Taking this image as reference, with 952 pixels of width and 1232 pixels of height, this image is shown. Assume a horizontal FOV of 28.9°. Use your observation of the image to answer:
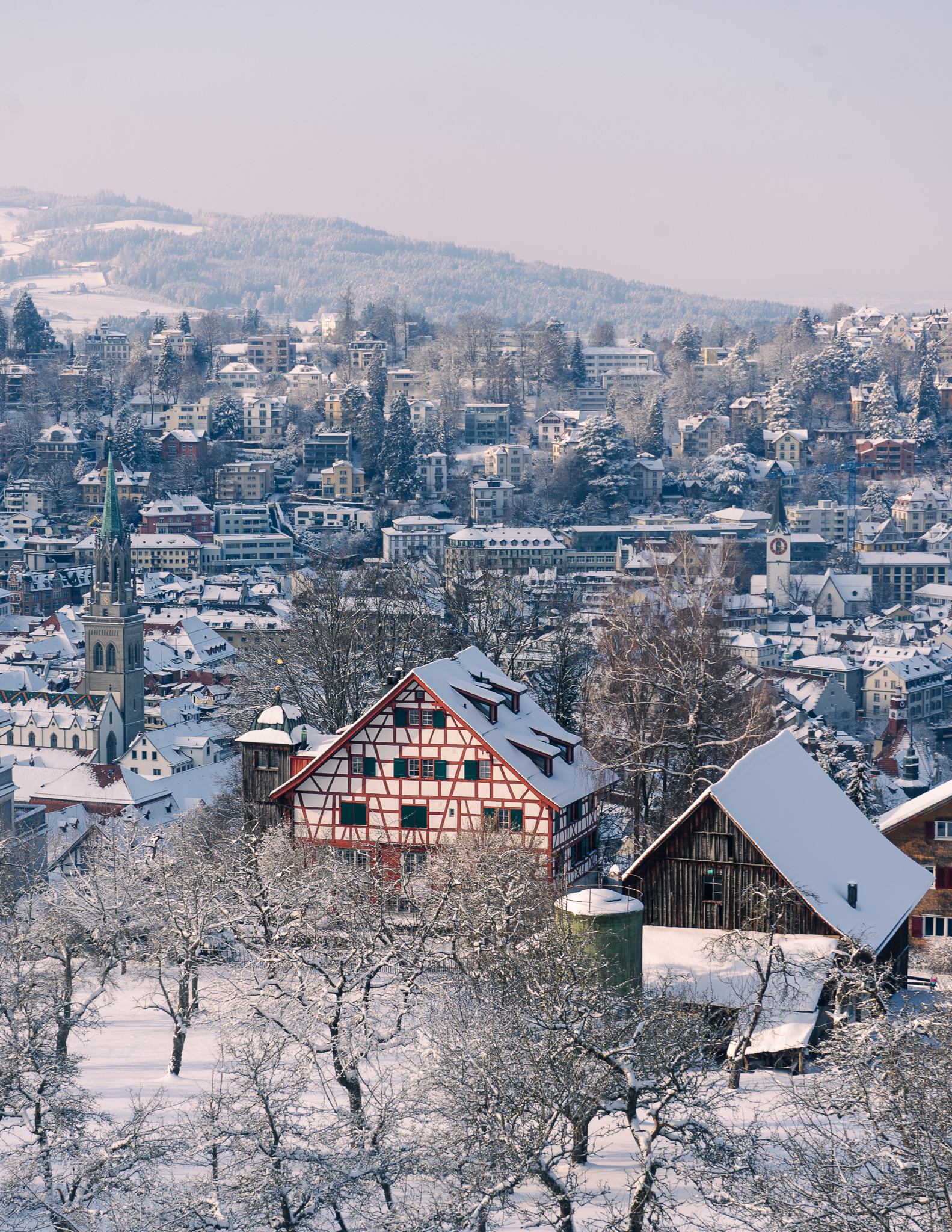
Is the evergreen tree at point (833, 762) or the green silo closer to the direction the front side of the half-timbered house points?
the green silo

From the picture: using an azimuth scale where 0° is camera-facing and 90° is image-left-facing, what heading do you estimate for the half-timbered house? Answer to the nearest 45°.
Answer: approximately 0°

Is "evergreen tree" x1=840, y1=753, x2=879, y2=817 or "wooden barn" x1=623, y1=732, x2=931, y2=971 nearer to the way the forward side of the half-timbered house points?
the wooden barn

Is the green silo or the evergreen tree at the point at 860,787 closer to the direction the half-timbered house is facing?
the green silo

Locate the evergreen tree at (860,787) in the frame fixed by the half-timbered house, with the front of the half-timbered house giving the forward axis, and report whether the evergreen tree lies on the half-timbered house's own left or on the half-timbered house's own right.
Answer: on the half-timbered house's own left

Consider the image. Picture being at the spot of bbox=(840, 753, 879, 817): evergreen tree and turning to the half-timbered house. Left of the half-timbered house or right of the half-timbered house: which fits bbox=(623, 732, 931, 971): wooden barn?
left

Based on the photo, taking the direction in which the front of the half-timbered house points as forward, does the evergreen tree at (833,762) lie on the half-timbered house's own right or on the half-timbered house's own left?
on the half-timbered house's own left

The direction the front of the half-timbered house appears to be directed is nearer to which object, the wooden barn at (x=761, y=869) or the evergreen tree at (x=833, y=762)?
the wooden barn

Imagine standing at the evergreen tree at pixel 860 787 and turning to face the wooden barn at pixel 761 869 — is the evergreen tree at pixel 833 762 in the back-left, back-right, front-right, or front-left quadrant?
back-right

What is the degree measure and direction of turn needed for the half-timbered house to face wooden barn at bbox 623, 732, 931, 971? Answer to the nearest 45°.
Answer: approximately 45° to its left
